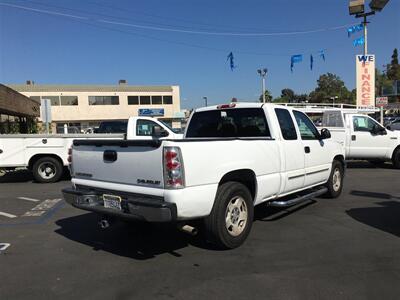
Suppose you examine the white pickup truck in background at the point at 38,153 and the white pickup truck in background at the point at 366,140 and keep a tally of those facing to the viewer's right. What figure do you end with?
2

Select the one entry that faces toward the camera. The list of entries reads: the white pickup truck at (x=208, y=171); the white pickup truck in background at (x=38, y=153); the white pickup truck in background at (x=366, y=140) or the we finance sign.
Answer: the we finance sign

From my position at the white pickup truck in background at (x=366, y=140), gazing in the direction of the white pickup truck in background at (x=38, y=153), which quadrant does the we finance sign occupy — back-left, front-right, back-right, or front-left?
back-right

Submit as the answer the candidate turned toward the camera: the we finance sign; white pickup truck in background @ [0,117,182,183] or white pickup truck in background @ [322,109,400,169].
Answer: the we finance sign

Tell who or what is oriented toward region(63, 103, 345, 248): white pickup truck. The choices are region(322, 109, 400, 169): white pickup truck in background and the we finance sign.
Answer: the we finance sign

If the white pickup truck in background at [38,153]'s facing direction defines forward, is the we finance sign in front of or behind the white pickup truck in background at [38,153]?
in front

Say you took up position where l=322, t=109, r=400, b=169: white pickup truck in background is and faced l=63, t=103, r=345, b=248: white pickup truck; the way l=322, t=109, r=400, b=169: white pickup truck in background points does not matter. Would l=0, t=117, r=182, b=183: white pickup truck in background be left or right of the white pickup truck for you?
right

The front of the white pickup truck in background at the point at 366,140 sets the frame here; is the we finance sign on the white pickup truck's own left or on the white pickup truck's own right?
on the white pickup truck's own left

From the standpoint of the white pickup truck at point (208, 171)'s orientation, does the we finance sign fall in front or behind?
in front

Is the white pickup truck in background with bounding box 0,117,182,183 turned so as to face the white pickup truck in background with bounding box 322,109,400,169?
yes

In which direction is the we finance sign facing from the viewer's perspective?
toward the camera

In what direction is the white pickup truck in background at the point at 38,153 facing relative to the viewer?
to the viewer's right

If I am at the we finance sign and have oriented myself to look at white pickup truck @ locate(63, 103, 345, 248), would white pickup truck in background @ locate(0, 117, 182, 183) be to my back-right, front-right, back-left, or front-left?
front-right

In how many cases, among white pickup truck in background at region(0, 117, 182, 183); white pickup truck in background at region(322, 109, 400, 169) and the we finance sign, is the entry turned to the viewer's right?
2

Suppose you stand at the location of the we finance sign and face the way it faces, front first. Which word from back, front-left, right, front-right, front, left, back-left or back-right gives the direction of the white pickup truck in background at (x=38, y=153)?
front-right

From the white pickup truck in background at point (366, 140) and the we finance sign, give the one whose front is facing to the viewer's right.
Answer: the white pickup truck in background

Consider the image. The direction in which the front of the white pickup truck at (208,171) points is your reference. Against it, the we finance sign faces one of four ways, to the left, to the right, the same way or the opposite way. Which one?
the opposite way

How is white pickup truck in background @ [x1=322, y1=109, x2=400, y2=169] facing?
to the viewer's right

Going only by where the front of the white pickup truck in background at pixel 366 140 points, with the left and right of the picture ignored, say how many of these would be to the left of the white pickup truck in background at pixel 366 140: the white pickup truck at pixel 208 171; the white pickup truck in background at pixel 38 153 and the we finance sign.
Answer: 1
